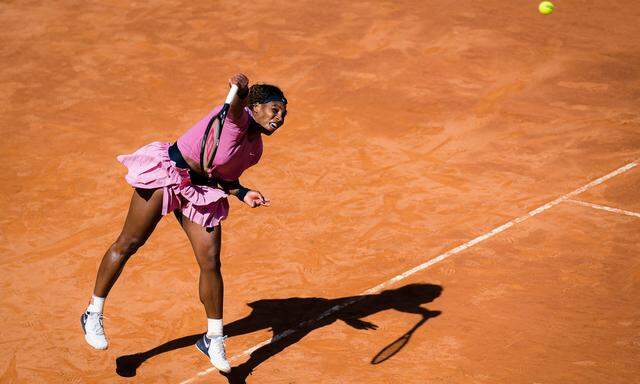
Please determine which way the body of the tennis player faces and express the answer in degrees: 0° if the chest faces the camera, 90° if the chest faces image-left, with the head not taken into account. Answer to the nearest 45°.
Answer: approximately 315°
